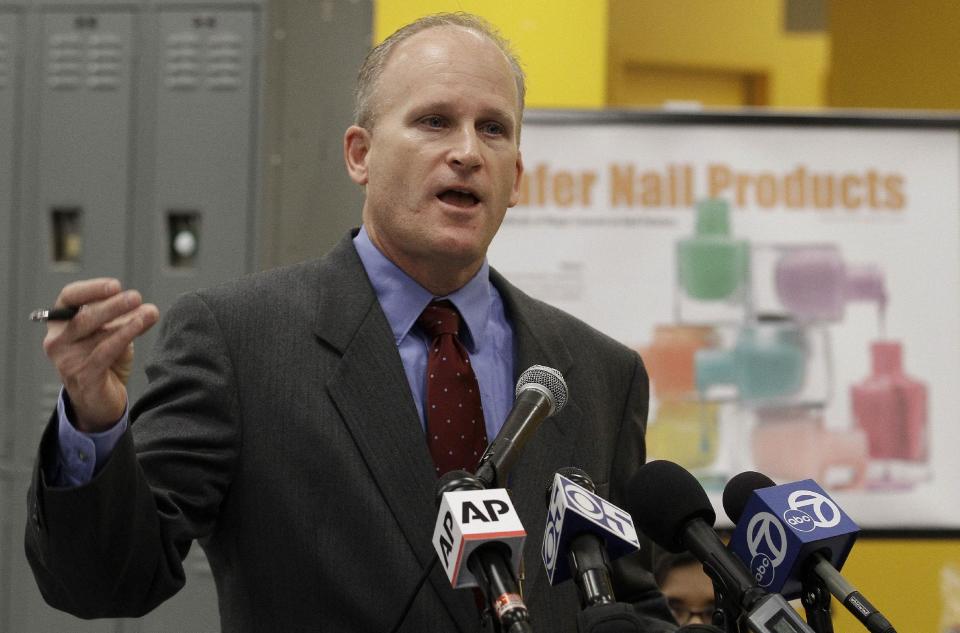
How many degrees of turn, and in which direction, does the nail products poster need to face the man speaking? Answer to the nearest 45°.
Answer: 0° — it already faces them

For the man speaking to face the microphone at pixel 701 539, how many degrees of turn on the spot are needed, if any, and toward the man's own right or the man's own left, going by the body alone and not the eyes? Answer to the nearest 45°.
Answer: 0° — they already face it

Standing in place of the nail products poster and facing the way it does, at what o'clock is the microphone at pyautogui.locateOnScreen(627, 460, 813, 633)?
The microphone is roughly at 12 o'clock from the nail products poster.

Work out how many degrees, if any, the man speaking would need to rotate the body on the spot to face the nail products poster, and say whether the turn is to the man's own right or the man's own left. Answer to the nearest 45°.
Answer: approximately 90° to the man's own left

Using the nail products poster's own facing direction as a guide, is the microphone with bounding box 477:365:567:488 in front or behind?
in front

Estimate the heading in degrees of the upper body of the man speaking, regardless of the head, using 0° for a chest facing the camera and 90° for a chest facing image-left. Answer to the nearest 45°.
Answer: approximately 315°

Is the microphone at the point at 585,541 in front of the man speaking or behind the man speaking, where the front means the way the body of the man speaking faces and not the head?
in front

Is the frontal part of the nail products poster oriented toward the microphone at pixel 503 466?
yes

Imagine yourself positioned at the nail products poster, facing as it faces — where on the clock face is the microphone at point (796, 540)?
The microphone is roughly at 12 o'clock from the nail products poster.
